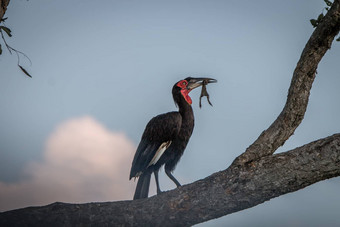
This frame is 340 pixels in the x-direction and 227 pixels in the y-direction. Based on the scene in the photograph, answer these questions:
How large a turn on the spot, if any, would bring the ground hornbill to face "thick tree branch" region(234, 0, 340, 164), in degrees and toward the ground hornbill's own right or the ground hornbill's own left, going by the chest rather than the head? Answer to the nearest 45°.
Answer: approximately 45° to the ground hornbill's own right

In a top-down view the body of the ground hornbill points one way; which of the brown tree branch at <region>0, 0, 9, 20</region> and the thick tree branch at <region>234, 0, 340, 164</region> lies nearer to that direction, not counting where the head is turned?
the thick tree branch

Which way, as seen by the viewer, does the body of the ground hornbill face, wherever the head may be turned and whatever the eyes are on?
to the viewer's right
